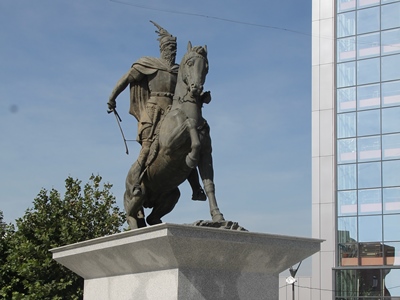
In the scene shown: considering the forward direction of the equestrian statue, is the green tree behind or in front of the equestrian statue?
behind

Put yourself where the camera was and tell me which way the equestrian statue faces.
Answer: facing the viewer and to the right of the viewer

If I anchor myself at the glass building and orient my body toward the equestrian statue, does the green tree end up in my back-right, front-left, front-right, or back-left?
front-right

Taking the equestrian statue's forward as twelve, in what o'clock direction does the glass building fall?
The glass building is roughly at 8 o'clock from the equestrian statue.
